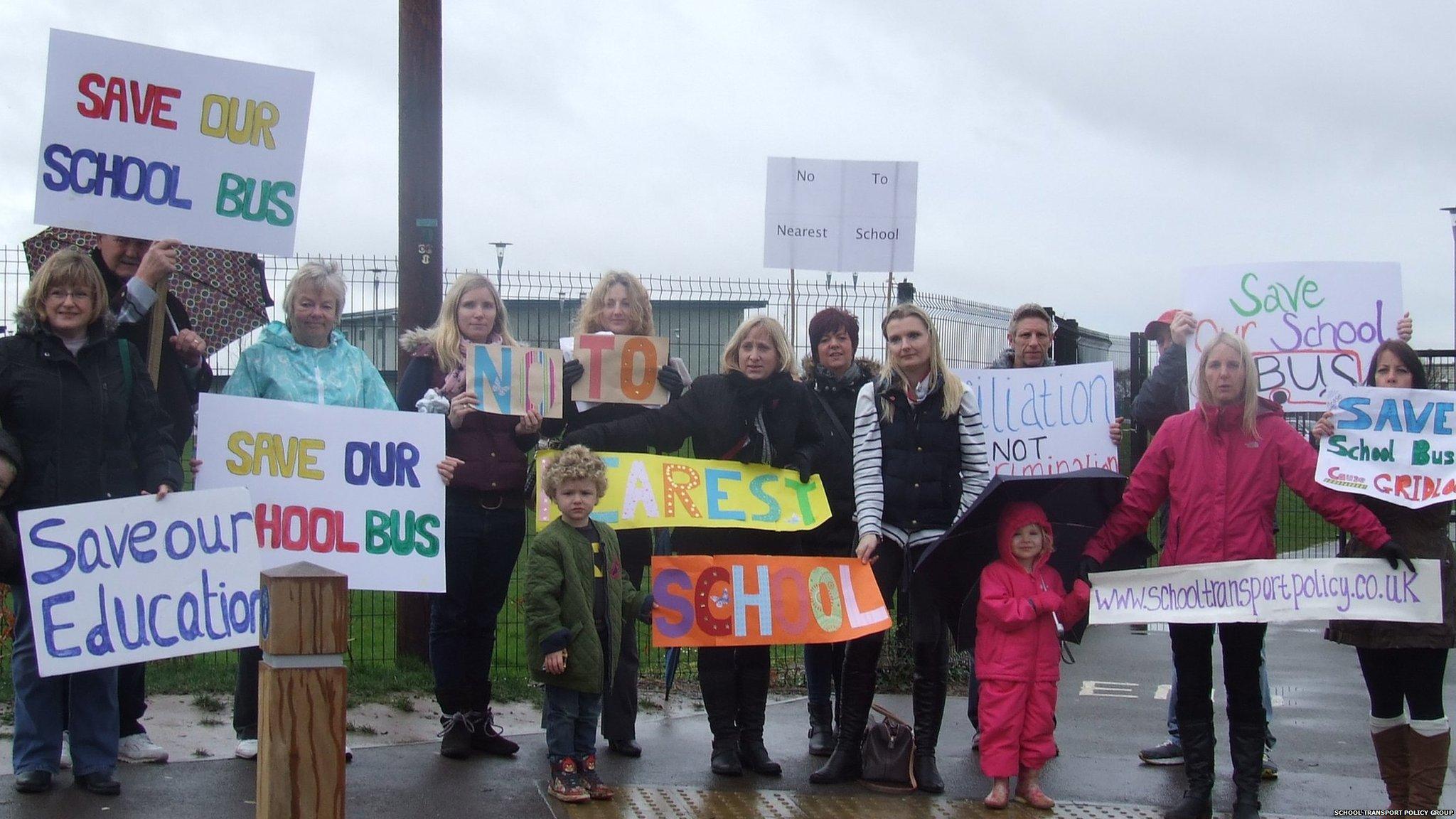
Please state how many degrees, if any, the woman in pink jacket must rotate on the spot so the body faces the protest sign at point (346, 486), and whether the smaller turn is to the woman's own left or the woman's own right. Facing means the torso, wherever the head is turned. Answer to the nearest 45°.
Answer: approximately 90° to the woman's own right

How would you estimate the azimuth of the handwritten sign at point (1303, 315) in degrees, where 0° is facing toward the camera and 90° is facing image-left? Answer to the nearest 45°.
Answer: approximately 0°

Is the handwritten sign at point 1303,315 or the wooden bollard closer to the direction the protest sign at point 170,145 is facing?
the wooden bollard

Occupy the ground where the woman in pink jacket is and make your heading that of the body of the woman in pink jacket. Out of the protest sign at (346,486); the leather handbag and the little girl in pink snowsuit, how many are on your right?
3

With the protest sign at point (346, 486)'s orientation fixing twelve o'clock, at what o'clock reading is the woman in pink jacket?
The woman in pink jacket is roughly at 10 o'clock from the protest sign.

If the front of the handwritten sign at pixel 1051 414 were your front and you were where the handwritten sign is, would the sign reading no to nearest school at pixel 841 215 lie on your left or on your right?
on your right

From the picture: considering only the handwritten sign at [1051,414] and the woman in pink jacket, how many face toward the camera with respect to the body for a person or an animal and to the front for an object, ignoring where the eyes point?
2

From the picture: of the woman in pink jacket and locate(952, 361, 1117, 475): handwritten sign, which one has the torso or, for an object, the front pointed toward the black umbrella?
the handwritten sign

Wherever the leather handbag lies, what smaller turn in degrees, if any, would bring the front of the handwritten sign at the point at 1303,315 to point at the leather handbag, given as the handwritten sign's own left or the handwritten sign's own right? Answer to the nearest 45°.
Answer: approximately 45° to the handwritten sign's own right

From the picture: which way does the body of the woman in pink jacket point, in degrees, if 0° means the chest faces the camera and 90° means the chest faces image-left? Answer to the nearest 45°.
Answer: approximately 0°
